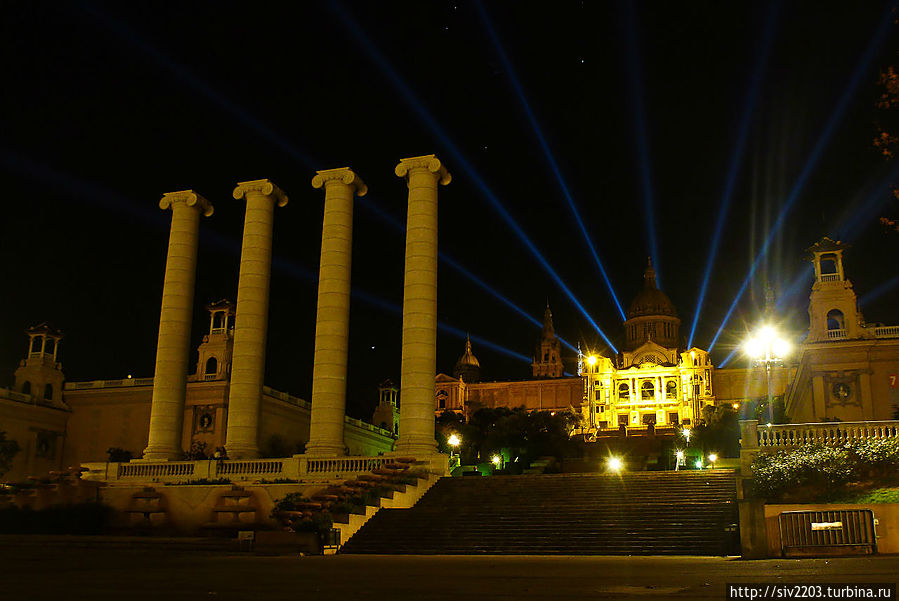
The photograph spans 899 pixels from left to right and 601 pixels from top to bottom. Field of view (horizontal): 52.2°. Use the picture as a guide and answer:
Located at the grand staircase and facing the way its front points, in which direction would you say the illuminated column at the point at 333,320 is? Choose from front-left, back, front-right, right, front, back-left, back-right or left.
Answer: back-right

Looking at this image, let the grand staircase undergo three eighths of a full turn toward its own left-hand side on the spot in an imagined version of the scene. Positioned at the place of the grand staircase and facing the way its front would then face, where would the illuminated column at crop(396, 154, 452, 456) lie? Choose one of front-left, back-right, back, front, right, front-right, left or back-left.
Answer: left

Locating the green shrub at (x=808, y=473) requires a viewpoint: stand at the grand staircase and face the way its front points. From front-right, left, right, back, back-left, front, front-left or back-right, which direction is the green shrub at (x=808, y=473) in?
left

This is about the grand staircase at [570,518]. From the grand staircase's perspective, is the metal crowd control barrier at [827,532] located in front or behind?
in front

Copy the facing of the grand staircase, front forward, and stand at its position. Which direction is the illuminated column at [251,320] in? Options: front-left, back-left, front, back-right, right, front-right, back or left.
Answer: back-right

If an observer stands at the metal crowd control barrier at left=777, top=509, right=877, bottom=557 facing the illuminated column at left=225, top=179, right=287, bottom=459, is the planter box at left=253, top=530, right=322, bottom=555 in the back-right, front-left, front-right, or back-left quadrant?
front-left

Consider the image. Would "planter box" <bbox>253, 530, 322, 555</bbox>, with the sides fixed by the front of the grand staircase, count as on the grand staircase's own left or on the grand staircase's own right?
on the grand staircase's own right

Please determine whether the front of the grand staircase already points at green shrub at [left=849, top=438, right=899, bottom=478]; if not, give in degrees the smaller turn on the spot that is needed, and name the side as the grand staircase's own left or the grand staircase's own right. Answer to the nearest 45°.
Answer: approximately 90° to the grand staircase's own left

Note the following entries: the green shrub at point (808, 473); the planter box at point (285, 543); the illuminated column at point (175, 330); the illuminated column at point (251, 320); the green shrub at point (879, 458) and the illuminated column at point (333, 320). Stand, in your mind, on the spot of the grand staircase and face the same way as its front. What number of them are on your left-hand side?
2

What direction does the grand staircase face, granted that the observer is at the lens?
facing the viewer
